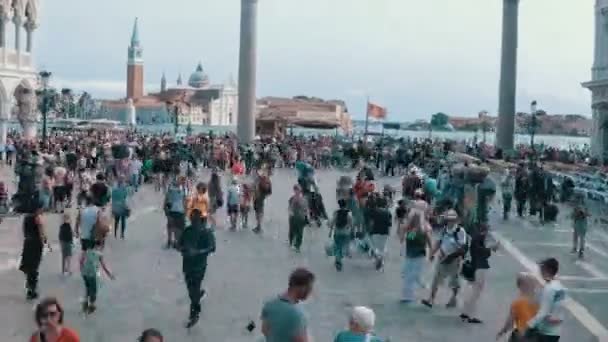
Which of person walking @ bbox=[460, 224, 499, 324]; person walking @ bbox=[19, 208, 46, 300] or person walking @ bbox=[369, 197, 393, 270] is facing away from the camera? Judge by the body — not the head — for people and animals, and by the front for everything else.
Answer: person walking @ bbox=[369, 197, 393, 270]

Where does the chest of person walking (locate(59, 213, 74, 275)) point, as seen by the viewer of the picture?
away from the camera

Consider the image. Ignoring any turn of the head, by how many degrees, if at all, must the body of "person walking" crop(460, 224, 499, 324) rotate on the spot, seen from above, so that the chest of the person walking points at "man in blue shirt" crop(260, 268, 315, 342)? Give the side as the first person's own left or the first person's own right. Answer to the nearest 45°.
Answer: approximately 90° to the first person's own right

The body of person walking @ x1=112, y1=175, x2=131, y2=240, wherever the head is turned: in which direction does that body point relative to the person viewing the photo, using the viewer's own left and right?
facing away from the viewer

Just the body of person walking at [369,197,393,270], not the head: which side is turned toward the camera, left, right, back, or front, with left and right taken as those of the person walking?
back
